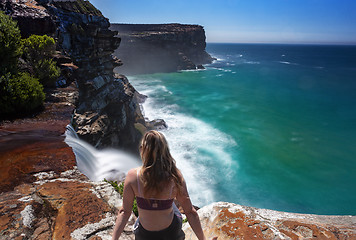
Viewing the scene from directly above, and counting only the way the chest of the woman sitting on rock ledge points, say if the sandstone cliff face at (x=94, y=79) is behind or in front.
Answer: in front

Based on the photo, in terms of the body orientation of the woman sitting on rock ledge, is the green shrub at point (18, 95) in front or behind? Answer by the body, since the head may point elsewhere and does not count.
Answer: in front

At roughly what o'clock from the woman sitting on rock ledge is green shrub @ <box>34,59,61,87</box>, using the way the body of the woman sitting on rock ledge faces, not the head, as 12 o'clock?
The green shrub is roughly at 11 o'clock from the woman sitting on rock ledge.

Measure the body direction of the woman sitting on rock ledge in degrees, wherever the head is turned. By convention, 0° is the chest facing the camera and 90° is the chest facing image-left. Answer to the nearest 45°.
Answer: approximately 180°
